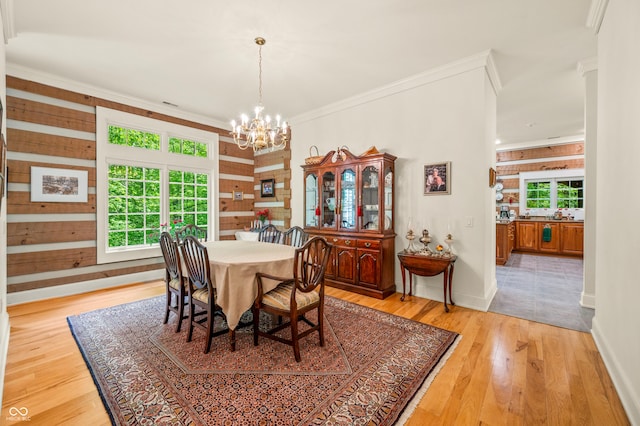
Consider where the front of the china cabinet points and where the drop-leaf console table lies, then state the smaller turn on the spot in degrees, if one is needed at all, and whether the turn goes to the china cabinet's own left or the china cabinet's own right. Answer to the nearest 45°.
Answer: approximately 90° to the china cabinet's own left

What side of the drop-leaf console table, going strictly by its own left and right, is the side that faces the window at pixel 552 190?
back

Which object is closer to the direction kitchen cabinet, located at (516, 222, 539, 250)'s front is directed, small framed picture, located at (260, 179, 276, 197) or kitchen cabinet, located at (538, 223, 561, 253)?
the small framed picture

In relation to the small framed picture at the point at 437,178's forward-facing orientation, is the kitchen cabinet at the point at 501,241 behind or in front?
behind

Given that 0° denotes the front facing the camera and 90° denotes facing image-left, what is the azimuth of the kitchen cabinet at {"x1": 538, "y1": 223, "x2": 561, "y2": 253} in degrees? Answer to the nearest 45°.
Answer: approximately 0°

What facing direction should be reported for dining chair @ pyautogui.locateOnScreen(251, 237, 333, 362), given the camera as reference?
facing away from the viewer and to the left of the viewer

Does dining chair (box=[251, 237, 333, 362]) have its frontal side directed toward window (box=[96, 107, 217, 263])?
yes

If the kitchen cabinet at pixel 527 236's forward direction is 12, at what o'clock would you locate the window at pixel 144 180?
The window is roughly at 1 o'clock from the kitchen cabinet.

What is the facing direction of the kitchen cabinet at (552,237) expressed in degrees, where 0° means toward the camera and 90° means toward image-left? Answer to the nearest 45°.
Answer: approximately 0°

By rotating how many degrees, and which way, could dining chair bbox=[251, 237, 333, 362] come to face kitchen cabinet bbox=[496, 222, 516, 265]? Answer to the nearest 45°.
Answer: approximately 90° to its right

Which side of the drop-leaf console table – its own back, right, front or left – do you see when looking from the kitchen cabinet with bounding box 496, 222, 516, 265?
back

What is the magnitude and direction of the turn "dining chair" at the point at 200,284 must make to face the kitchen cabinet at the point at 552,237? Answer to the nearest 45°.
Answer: approximately 45° to its right
